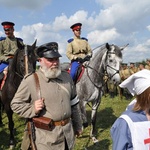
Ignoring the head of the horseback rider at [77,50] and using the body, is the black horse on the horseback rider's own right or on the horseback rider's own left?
on the horseback rider's own right

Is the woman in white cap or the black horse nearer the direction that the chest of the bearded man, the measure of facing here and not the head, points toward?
the woman in white cap

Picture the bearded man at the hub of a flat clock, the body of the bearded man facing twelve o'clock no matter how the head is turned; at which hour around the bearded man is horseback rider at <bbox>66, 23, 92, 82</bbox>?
The horseback rider is roughly at 8 o'clock from the bearded man.

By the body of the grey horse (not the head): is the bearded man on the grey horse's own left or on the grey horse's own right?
on the grey horse's own right

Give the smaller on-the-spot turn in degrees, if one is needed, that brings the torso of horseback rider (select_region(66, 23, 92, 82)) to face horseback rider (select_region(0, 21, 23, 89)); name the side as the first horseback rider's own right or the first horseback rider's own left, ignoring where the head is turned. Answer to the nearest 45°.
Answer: approximately 135° to the first horseback rider's own right
